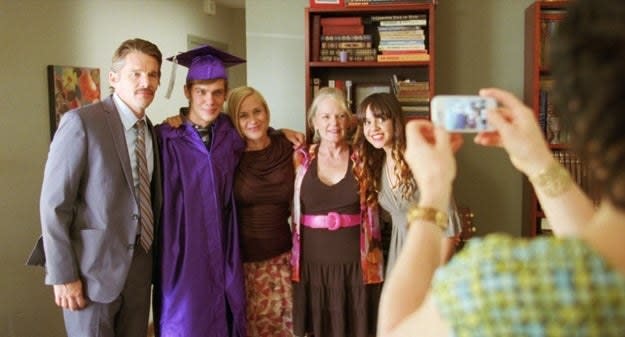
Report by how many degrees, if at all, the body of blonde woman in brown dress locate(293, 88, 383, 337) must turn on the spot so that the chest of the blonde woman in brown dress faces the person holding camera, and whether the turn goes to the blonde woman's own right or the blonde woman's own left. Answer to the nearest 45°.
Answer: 0° — they already face them

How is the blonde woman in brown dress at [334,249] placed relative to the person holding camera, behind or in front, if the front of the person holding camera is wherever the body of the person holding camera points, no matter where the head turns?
in front

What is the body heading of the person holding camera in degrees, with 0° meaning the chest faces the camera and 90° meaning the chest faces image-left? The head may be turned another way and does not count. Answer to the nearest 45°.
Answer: approximately 135°

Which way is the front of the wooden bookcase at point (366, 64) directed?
toward the camera

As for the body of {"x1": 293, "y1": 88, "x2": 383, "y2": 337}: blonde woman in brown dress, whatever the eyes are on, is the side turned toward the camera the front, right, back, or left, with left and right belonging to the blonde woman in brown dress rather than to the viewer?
front

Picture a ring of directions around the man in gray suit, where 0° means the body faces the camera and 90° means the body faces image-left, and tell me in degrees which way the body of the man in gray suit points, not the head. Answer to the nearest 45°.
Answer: approximately 315°

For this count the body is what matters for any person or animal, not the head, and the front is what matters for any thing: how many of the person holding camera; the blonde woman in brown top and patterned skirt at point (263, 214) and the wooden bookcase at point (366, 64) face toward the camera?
2
